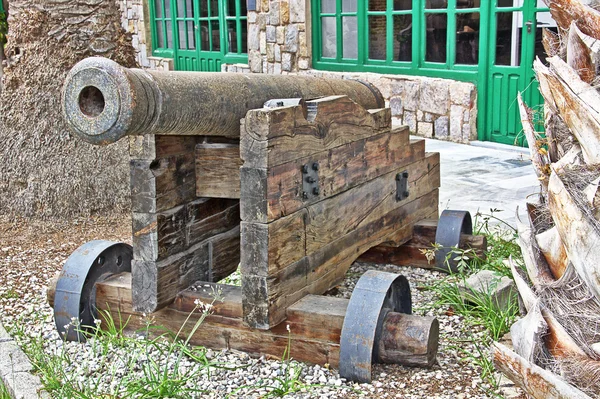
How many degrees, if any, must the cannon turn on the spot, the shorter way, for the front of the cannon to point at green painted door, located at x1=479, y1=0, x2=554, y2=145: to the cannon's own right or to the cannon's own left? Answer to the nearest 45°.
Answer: approximately 180°

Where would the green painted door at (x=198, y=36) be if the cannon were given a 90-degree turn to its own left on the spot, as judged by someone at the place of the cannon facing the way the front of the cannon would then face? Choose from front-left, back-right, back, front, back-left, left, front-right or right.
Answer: back-left

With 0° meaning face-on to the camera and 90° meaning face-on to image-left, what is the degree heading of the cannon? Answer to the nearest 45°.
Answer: approximately 45°
